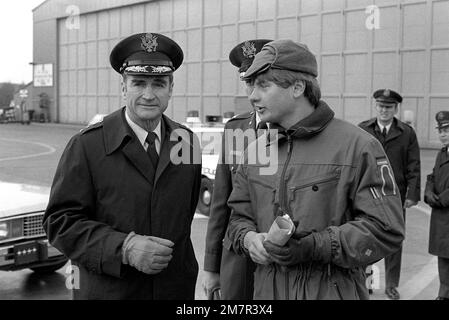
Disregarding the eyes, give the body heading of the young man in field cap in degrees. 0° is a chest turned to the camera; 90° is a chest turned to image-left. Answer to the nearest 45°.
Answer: approximately 45°

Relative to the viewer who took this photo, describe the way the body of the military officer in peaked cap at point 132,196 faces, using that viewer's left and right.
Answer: facing the viewer and to the right of the viewer

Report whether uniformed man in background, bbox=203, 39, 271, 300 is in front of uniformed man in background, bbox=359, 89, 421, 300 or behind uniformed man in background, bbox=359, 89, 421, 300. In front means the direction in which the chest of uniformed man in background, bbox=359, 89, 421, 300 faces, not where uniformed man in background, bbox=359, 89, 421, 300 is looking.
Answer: in front

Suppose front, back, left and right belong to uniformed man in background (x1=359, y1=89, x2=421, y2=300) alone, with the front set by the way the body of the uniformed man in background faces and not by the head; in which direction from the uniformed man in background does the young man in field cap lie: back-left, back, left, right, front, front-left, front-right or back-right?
front

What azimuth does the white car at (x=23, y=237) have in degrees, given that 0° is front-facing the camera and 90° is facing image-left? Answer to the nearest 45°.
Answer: approximately 315°

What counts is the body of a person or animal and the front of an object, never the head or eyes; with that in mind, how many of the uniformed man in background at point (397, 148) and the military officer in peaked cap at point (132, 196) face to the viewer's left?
0

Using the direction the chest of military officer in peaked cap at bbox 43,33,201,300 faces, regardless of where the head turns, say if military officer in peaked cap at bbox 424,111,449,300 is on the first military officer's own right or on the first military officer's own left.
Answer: on the first military officer's own left

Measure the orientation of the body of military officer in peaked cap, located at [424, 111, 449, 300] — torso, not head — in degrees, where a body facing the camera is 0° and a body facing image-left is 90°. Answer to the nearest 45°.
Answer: approximately 45°

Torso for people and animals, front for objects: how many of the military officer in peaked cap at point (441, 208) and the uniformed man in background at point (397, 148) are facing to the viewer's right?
0

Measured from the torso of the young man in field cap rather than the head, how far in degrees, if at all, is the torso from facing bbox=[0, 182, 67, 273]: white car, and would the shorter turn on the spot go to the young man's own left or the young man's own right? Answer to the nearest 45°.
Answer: approximately 90° to the young man's own right

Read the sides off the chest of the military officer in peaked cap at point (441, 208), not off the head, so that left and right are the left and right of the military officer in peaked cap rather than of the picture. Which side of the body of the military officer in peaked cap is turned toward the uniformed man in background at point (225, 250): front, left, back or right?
front

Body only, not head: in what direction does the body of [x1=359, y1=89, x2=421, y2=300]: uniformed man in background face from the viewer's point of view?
toward the camera
